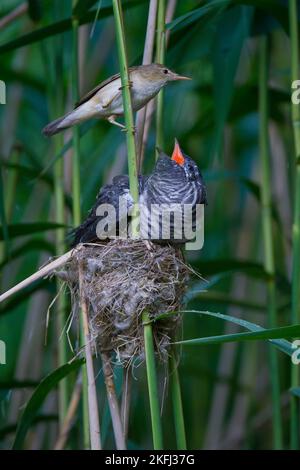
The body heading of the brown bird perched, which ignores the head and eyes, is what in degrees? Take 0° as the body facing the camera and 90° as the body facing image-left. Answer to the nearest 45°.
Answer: approximately 270°
